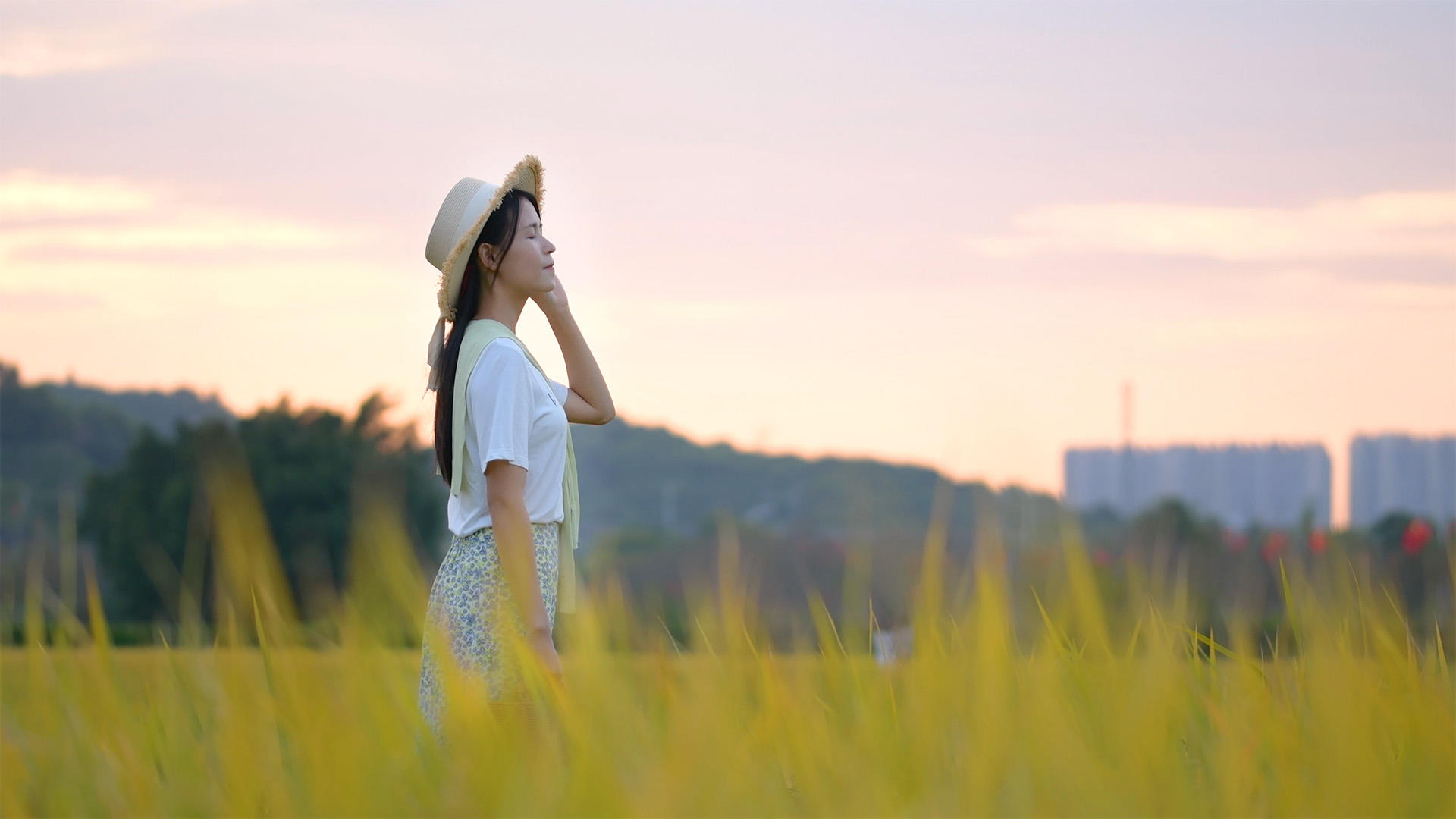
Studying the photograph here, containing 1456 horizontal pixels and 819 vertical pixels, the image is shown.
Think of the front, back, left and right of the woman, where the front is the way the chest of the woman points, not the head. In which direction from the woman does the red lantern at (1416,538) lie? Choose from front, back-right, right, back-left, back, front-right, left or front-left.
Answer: front-left

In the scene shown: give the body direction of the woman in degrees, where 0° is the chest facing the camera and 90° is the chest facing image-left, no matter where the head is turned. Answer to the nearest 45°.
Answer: approximately 270°

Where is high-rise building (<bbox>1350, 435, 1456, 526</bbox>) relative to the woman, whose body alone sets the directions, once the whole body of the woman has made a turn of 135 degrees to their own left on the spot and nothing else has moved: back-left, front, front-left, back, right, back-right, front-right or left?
right

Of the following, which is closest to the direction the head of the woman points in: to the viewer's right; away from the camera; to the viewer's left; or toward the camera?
to the viewer's right
